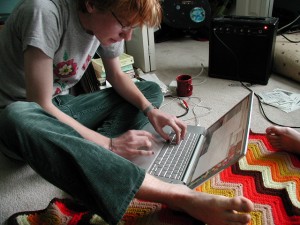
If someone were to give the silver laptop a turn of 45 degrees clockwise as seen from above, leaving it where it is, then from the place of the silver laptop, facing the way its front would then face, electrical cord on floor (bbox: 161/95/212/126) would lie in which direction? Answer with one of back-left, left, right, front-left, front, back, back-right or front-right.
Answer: front-right

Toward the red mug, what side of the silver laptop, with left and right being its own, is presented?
right

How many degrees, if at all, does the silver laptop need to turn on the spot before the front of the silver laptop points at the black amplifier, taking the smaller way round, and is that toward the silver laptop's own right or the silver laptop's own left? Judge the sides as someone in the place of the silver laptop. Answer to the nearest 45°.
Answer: approximately 90° to the silver laptop's own right

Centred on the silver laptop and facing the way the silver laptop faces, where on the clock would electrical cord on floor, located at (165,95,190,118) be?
The electrical cord on floor is roughly at 3 o'clock from the silver laptop.

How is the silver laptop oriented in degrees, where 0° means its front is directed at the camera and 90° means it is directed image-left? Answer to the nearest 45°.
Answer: approximately 90°
